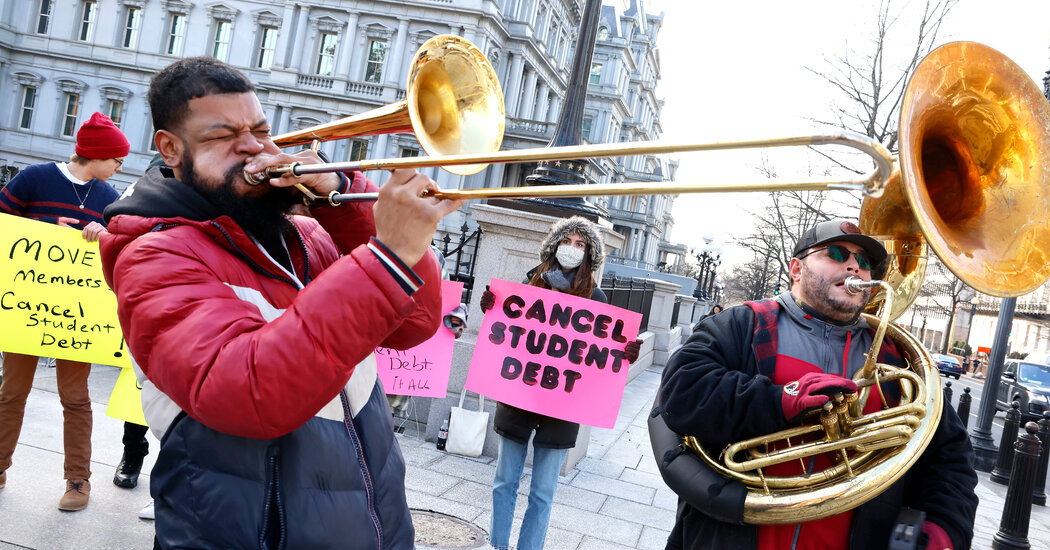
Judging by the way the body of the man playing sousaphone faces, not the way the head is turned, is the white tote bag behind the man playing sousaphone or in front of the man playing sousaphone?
behind

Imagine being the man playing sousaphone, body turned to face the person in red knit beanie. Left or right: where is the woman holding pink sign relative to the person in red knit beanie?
right

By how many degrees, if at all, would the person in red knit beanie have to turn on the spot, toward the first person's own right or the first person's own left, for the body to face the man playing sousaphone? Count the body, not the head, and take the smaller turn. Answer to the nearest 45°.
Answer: approximately 45° to the first person's own left

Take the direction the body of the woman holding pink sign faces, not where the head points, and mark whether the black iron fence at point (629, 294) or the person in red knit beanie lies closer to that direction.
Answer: the person in red knit beanie

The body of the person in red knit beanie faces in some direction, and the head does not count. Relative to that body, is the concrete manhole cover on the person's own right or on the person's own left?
on the person's own left

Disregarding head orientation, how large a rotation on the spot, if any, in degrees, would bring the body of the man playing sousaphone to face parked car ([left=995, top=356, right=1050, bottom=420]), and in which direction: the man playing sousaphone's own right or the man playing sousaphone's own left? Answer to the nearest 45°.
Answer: approximately 135° to the man playing sousaphone's own left

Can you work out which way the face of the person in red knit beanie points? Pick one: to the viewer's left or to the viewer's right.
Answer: to the viewer's right

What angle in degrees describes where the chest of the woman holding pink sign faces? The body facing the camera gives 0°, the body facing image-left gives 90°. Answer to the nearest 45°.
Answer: approximately 0°

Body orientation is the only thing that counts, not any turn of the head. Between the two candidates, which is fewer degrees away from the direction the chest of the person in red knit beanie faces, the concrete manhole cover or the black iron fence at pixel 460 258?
the concrete manhole cover

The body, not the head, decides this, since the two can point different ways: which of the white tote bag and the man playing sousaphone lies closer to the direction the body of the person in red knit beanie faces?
the man playing sousaphone

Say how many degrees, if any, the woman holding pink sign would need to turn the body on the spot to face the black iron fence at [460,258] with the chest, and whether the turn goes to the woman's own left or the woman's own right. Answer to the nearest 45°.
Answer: approximately 180°

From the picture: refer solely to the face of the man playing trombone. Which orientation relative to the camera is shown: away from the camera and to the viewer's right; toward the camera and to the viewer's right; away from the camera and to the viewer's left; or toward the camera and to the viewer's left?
toward the camera and to the viewer's right
